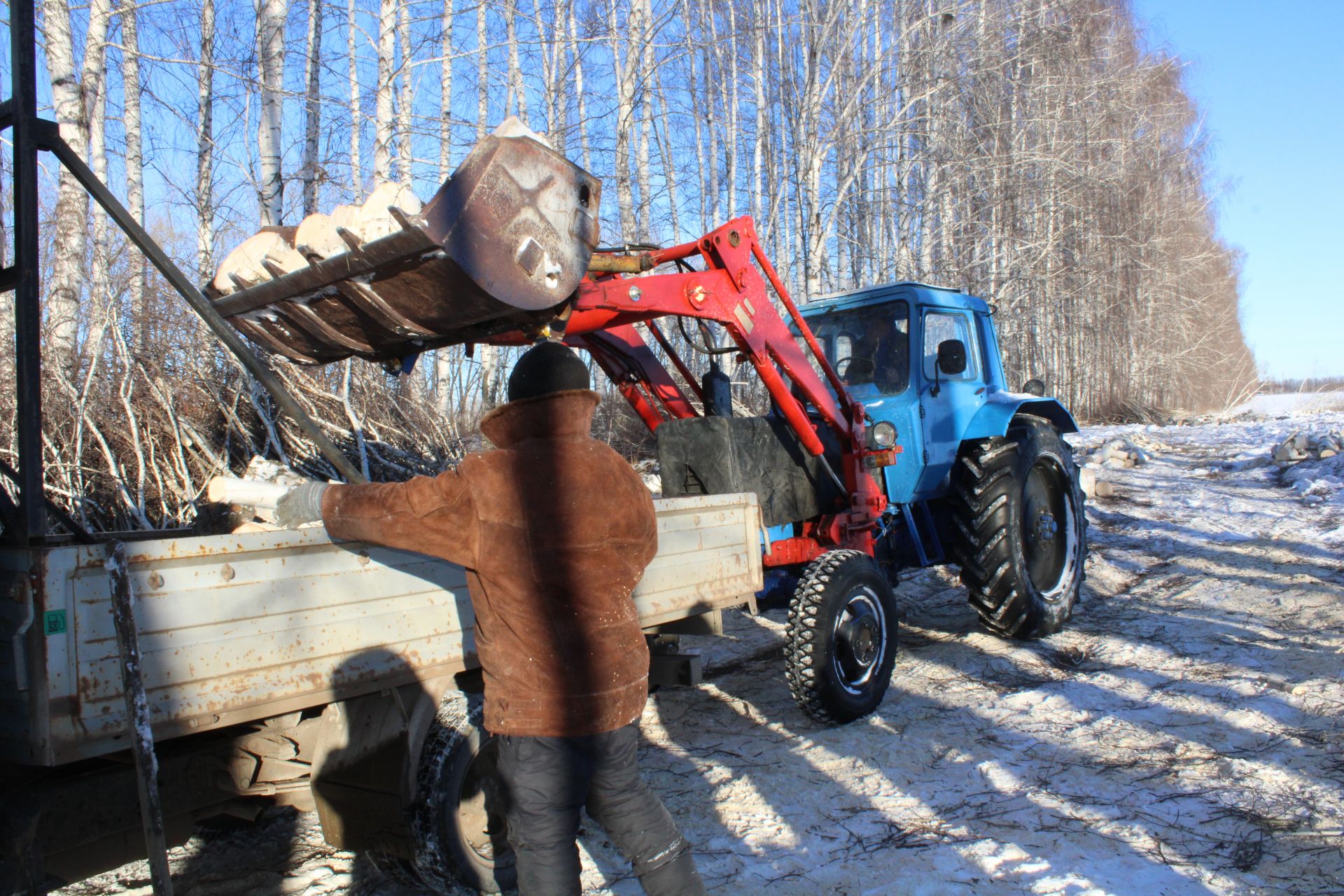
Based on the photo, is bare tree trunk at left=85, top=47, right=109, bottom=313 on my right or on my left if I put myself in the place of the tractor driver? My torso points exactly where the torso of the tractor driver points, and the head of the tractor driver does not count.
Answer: on my right

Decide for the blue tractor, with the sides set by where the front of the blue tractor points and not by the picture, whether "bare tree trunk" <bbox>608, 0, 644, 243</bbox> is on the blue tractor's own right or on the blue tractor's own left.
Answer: on the blue tractor's own right

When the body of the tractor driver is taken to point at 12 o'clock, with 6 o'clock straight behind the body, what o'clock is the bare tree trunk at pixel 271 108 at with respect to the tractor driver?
The bare tree trunk is roughly at 2 o'clock from the tractor driver.

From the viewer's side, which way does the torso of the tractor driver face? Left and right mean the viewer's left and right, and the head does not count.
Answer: facing the viewer and to the left of the viewer

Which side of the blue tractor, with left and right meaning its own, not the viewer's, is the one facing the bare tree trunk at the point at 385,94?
right

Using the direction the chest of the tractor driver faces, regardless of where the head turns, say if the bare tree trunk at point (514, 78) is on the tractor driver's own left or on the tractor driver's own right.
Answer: on the tractor driver's own right

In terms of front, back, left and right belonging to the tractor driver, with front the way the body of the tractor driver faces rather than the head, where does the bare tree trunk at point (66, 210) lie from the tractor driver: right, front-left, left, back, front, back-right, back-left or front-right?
front-right

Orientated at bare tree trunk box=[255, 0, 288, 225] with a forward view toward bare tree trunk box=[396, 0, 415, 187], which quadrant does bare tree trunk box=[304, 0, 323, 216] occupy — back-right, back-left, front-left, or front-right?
front-left

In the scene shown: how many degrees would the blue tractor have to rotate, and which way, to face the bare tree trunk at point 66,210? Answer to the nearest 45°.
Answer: approximately 45° to its right

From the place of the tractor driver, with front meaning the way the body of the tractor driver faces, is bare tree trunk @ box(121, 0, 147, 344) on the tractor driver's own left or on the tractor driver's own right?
on the tractor driver's own right

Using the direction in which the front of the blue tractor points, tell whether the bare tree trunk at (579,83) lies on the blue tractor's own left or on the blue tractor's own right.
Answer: on the blue tractor's own right
